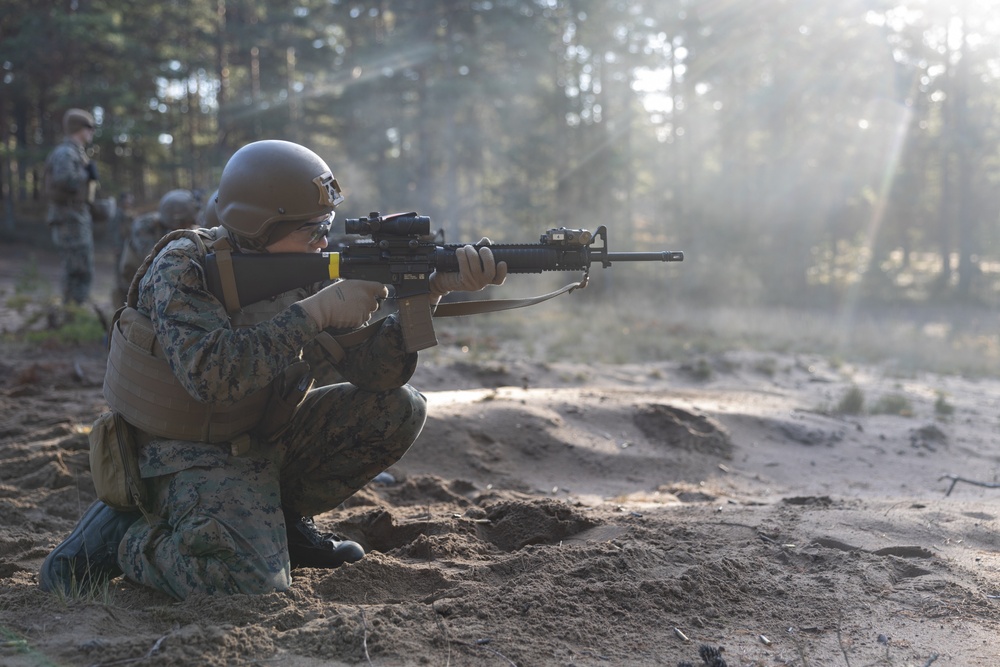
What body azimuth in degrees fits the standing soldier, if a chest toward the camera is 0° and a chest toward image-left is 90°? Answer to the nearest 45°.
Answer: approximately 270°

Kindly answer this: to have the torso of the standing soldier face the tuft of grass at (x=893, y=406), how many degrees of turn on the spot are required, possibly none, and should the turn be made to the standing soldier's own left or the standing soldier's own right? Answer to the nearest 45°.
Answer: approximately 45° to the standing soldier's own right

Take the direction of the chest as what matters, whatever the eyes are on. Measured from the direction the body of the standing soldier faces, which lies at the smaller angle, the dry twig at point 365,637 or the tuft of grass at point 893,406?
the tuft of grass

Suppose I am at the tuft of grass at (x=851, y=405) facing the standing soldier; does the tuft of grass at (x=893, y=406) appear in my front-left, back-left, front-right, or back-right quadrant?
back-right

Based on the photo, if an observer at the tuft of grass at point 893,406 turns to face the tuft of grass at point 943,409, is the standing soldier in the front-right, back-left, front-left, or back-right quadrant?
back-left

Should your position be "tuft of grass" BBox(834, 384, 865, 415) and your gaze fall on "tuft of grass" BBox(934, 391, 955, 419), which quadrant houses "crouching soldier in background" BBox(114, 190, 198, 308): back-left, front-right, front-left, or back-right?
back-left

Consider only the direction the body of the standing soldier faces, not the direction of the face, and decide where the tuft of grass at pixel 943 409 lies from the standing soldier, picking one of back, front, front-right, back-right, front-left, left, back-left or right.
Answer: front-right
